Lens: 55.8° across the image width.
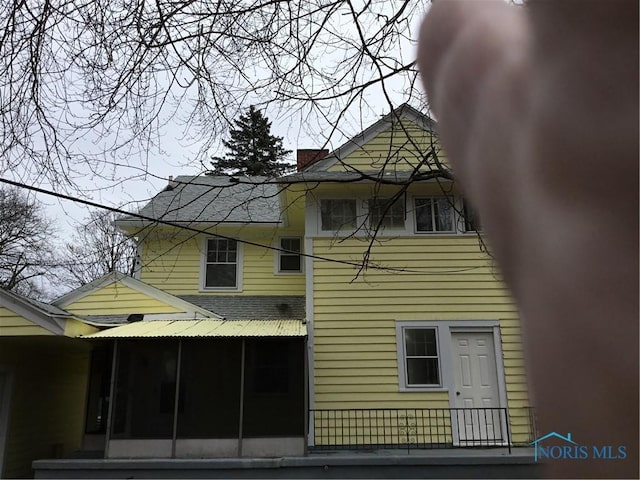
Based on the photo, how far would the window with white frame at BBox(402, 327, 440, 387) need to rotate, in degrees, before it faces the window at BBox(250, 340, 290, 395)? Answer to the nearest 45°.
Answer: approximately 90° to its right

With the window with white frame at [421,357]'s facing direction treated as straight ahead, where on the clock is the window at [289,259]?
The window is roughly at 4 o'clock from the window with white frame.

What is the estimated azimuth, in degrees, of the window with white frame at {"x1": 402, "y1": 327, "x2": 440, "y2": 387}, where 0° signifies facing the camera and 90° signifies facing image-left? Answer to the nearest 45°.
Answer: approximately 0°

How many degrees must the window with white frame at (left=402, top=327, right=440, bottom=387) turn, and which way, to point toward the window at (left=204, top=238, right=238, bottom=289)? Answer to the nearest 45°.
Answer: approximately 90° to its right

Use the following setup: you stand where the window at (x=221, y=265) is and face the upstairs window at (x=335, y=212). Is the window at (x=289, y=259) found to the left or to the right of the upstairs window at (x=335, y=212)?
left
